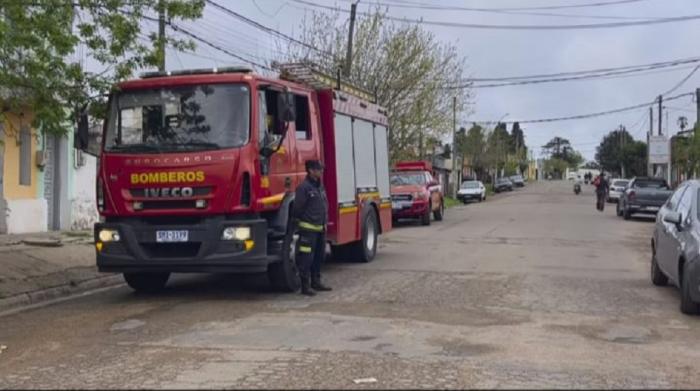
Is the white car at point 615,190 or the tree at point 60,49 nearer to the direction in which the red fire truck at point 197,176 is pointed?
the tree

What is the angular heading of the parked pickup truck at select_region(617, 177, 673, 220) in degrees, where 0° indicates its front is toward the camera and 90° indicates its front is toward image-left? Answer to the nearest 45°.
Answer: approximately 135°

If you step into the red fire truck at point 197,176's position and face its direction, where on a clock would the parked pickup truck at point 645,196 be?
The parked pickup truck is roughly at 6 o'clock from the red fire truck.

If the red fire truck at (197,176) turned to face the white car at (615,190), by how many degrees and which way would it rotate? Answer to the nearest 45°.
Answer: approximately 180°

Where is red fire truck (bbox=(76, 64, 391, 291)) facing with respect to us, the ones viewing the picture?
facing the viewer and to the left of the viewer

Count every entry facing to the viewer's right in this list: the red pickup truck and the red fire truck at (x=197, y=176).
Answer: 0

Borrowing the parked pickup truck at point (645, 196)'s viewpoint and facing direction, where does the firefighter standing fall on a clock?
The firefighter standing is roughly at 8 o'clock from the parked pickup truck.

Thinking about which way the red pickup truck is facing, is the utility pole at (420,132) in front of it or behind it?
behind

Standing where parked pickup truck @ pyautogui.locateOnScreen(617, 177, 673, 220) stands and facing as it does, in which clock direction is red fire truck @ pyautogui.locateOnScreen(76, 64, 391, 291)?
The red fire truck is roughly at 8 o'clock from the parked pickup truck.

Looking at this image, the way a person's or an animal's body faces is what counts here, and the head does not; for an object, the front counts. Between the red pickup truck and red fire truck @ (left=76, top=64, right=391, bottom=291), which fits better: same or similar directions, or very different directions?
same or similar directions

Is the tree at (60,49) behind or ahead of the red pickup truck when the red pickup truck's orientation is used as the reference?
ahead

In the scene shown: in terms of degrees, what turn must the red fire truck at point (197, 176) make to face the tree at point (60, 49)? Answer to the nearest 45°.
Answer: approximately 45° to its right

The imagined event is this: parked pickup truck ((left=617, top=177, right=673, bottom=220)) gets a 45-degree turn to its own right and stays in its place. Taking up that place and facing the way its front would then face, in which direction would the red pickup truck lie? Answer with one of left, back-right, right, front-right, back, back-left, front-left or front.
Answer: back-left
